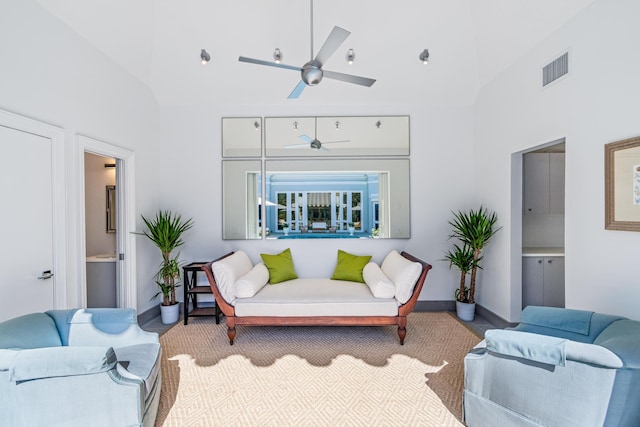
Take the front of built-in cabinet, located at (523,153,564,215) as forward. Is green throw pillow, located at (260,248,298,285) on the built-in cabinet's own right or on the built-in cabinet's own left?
on the built-in cabinet's own right

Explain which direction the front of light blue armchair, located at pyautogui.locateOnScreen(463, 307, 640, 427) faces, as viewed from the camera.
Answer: facing away from the viewer and to the left of the viewer

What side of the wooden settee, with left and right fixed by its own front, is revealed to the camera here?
front

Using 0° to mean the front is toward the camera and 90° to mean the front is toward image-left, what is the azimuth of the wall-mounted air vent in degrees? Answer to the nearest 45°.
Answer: approximately 45°

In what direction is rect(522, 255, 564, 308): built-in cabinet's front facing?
toward the camera

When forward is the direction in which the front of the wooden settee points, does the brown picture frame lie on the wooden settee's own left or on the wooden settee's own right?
on the wooden settee's own left

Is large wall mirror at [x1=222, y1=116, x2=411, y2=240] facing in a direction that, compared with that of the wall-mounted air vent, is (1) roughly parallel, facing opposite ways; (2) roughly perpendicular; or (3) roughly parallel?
roughly perpendicular

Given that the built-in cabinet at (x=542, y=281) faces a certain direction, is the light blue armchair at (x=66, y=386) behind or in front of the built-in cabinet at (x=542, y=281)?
in front

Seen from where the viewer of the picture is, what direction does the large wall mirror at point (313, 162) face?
facing the viewer

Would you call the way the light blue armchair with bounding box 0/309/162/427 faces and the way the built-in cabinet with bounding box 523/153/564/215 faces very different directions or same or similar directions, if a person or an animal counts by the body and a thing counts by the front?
very different directions
